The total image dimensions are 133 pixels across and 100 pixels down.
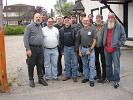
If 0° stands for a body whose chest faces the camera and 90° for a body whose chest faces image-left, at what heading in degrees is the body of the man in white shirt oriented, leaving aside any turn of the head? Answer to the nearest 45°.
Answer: approximately 0°

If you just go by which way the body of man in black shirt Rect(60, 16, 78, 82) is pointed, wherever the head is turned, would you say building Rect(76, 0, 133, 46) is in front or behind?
behind

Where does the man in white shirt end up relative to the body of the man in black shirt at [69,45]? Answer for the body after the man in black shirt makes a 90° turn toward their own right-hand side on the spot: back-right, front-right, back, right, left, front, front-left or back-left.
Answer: front

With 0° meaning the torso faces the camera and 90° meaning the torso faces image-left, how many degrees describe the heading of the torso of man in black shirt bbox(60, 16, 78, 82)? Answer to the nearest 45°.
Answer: approximately 0°

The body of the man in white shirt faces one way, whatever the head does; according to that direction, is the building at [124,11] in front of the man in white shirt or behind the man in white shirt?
behind
